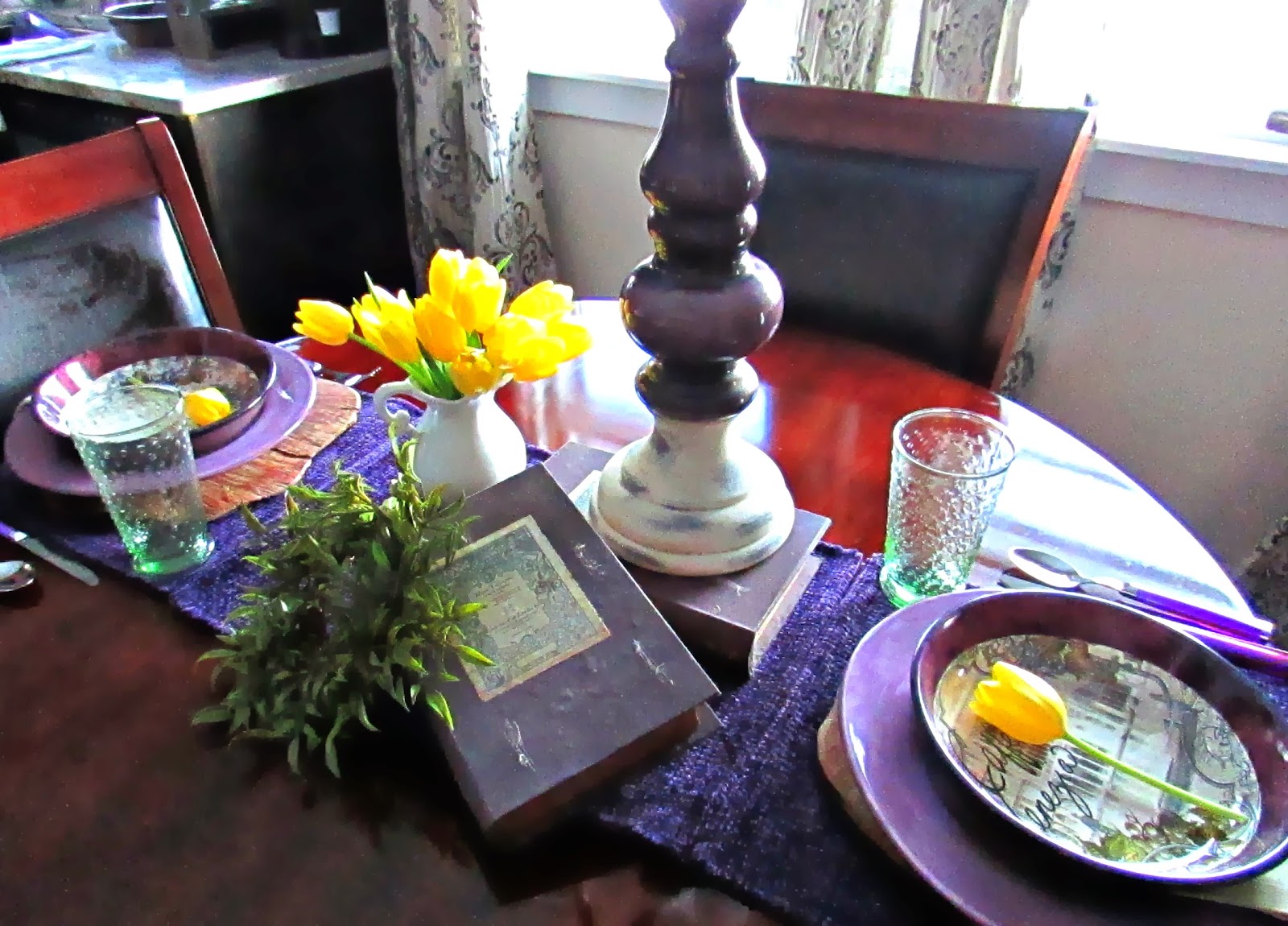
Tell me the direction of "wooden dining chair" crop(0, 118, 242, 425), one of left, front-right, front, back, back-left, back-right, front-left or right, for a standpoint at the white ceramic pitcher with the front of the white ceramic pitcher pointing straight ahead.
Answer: back-left

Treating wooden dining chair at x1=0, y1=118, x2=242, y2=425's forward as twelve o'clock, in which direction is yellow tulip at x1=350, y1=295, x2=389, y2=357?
The yellow tulip is roughly at 1 o'clock from the wooden dining chair.

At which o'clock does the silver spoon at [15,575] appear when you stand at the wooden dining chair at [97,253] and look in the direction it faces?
The silver spoon is roughly at 2 o'clock from the wooden dining chair.

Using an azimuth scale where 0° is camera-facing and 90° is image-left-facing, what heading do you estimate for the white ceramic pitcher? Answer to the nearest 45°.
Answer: approximately 270°

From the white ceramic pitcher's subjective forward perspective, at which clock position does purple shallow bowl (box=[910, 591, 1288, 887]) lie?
The purple shallow bowl is roughly at 1 o'clock from the white ceramic pitcher.
